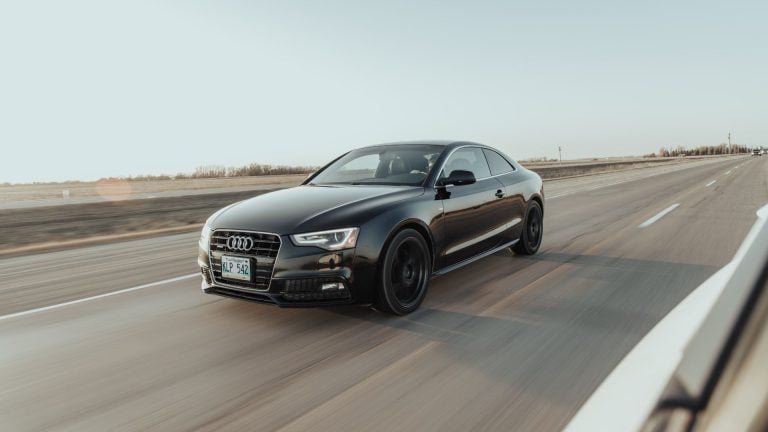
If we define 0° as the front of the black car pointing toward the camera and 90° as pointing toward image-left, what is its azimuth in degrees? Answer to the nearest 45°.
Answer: approximately 45°
